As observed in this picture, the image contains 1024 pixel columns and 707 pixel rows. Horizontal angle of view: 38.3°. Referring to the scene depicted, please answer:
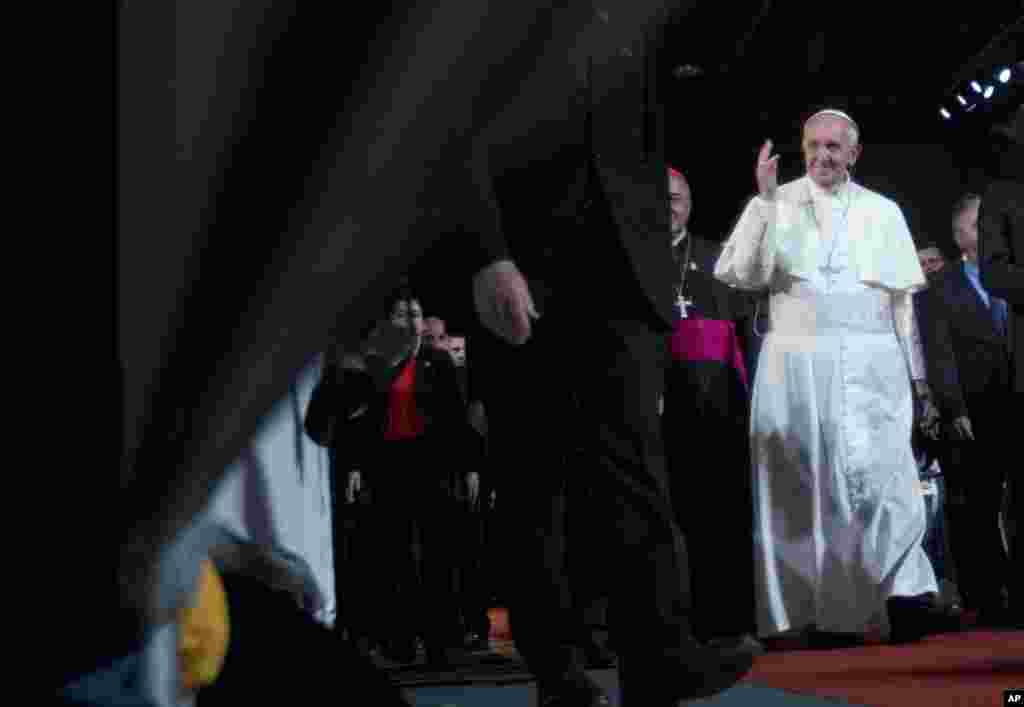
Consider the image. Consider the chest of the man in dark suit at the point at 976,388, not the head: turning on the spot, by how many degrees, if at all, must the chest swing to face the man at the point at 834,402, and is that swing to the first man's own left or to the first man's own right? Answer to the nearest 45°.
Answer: approximately 45° to the first man's own right

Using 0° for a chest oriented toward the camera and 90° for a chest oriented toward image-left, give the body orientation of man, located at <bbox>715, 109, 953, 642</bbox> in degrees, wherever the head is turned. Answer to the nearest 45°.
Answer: approximately 0°

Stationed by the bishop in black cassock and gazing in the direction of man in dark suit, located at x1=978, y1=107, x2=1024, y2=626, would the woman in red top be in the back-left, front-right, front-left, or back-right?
back-left

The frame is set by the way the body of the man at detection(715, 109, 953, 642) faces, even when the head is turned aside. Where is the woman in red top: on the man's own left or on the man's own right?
on the man's own right

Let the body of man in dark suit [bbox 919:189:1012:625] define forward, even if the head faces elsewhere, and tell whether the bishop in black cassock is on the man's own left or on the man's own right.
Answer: on the man's own right

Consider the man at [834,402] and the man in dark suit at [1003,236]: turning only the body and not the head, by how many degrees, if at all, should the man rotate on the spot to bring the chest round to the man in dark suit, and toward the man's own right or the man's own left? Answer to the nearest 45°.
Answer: approximately 45° to the man's own left
